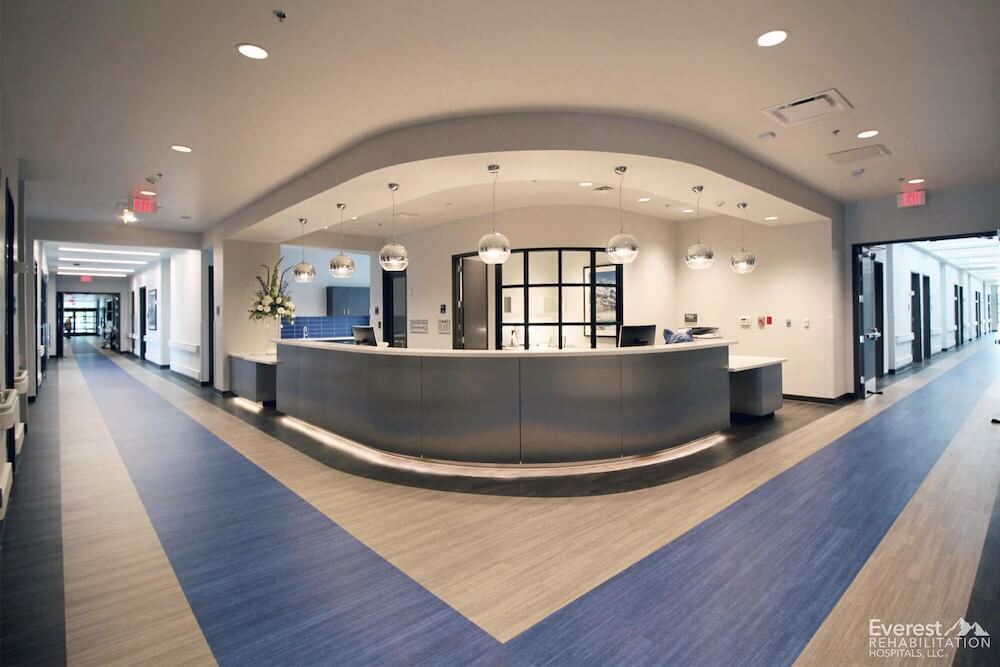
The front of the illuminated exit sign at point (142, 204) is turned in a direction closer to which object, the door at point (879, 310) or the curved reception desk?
the curved reception desk

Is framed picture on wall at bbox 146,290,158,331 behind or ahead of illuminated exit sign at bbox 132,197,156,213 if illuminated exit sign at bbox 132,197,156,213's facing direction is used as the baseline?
behind

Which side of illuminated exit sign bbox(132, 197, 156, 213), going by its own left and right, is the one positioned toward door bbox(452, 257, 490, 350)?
left

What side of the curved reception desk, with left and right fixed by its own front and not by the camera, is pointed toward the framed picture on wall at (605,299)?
back

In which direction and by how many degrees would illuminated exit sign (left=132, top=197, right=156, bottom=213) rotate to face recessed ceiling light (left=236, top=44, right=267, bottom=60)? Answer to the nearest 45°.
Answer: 0° — it already faces it

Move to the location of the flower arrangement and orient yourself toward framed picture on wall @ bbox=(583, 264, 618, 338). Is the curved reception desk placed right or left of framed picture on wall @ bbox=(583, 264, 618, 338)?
right

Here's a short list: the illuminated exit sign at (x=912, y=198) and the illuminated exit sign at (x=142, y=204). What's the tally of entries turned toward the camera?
2

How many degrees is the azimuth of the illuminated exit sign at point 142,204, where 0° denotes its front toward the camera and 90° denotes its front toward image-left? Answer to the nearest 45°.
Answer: approximately 0°

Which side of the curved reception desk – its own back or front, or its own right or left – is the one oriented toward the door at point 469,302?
back

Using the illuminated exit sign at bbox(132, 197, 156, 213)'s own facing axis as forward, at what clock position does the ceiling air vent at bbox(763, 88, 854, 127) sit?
The ceiling air vent is roughly at 11 o'clock from the illuminated exit sign.

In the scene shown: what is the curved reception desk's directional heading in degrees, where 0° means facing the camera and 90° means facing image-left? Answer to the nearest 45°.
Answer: approximately 0°

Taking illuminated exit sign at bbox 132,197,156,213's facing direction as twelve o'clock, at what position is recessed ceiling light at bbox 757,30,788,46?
The recessed ceiling light is roughly at 11 o'clock from the illuminated exit sign.

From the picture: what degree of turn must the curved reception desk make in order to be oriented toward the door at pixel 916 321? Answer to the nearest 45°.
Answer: approximately 135° to its left
